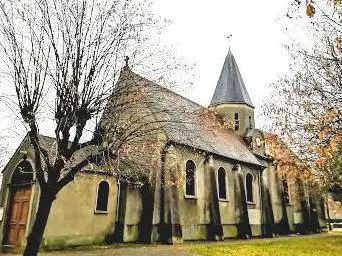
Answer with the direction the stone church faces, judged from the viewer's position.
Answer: facing the viewer and to the left of the viewer
